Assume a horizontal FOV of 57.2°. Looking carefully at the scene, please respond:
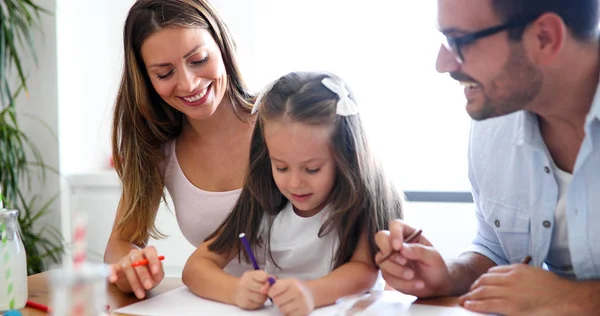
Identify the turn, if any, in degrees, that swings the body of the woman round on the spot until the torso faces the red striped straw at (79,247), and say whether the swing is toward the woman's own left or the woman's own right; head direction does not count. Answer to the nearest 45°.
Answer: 0° — they already face it

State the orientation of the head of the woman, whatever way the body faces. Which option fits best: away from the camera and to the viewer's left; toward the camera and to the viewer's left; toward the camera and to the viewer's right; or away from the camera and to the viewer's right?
toward the camera and to the viewer's right

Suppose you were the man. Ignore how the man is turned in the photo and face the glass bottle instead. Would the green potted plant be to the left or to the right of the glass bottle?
right

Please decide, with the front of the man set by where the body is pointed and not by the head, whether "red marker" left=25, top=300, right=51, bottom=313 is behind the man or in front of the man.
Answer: in front

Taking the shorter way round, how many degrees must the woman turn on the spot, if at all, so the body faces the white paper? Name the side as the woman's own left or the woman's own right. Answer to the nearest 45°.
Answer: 0° — they already face it

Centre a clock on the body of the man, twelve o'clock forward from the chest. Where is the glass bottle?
The glass bottle is roughly at 1 o'clock from the man.

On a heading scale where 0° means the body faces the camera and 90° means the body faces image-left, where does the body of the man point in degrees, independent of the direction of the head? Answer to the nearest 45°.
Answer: approximately 45°

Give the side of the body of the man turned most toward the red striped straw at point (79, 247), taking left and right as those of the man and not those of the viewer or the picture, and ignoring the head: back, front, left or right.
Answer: front

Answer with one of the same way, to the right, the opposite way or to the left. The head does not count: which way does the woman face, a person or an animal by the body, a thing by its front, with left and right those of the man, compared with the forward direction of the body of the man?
to the left

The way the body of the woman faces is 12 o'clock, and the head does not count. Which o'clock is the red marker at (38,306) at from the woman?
The red marker is roughly at 1 o'clock from the woman.

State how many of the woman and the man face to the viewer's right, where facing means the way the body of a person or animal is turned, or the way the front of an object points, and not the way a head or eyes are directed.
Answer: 0

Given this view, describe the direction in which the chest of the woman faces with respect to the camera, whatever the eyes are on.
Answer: toward the camera
